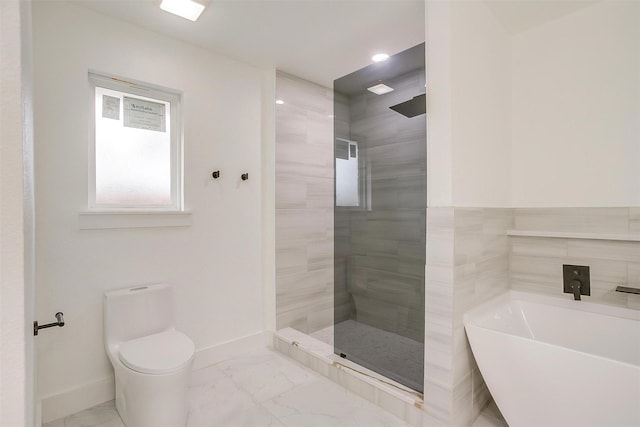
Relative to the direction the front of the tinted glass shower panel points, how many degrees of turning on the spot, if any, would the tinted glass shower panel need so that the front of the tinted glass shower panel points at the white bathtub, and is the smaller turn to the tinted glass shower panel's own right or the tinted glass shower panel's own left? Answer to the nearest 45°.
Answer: approximately 90° to the tinted glass shower panel's own left

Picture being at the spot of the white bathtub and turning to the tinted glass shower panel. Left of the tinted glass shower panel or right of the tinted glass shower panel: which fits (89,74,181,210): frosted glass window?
left

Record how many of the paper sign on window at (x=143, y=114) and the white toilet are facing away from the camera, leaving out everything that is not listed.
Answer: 0

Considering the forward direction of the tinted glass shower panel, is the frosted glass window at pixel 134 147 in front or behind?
in front

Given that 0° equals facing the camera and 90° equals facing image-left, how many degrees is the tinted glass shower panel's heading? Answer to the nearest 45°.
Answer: approximately 45°

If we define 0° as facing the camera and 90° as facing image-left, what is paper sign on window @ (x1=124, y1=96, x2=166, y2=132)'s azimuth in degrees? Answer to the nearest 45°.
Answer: approximately 315°
